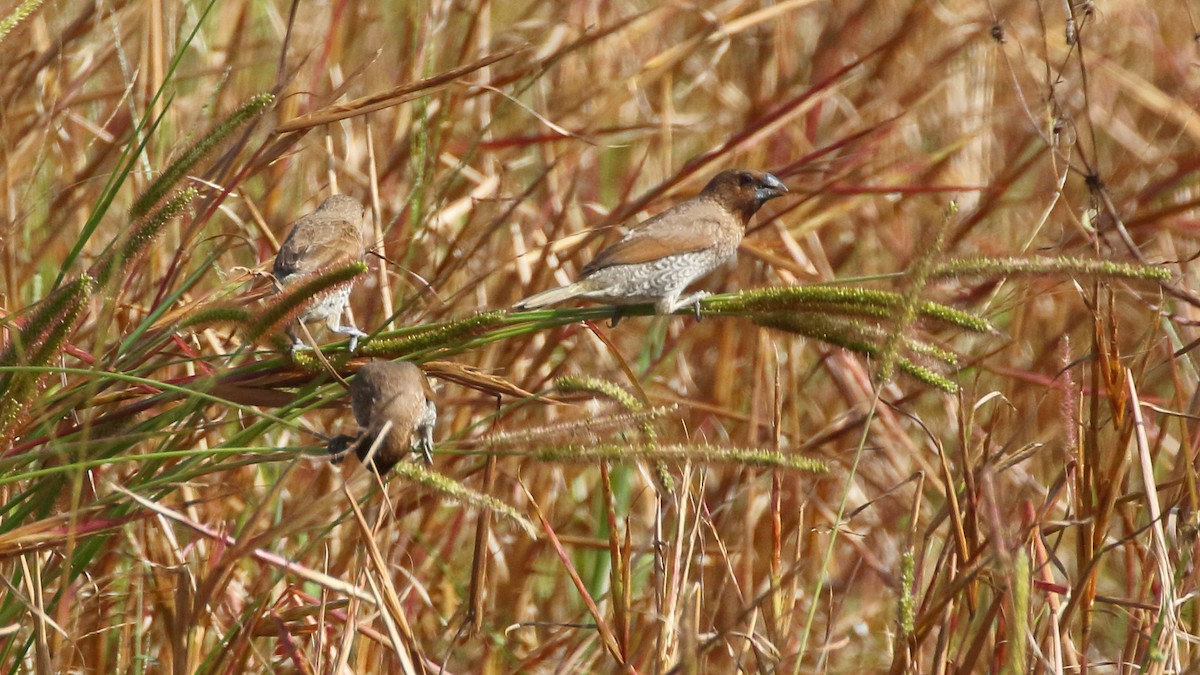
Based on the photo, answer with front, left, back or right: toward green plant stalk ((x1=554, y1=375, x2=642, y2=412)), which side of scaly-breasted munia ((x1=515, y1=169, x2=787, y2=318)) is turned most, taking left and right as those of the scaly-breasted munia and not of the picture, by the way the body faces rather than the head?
right

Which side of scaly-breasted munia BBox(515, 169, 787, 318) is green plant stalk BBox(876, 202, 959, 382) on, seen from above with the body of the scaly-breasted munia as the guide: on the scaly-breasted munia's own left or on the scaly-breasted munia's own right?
on the scaly-breasted munia's own right

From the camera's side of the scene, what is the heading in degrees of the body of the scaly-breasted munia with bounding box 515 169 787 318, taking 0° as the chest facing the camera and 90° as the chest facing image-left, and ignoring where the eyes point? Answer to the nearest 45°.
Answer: approximately 270°

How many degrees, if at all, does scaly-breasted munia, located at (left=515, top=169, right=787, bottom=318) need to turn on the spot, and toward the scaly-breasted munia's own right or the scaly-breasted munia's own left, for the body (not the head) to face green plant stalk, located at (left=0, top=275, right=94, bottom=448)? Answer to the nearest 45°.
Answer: approximately 135° to the scaly-breasted munia's own right

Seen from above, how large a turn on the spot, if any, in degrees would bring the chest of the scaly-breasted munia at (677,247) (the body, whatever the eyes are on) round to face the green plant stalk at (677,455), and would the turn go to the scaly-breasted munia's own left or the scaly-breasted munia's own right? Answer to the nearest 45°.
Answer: approximately 90° to the scaly-breasted munia's own right

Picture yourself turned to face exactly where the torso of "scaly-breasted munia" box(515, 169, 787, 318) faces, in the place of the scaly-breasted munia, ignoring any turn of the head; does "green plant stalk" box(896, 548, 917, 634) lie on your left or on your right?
on your right
